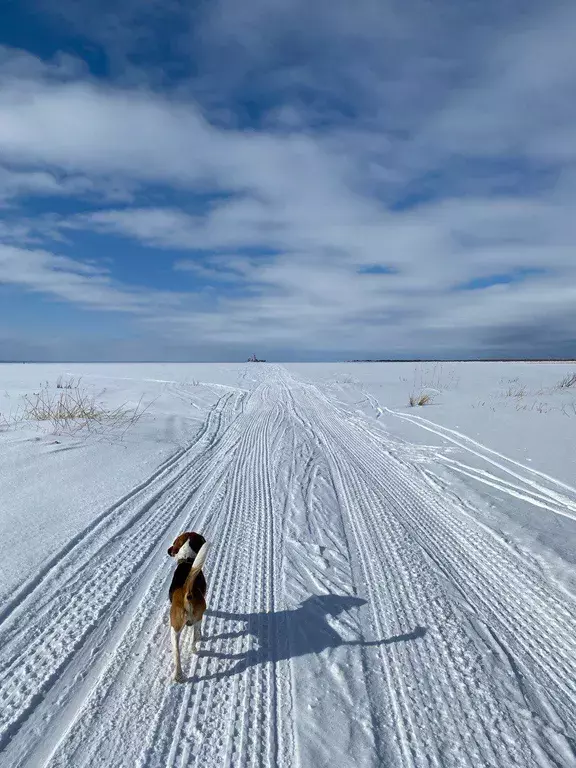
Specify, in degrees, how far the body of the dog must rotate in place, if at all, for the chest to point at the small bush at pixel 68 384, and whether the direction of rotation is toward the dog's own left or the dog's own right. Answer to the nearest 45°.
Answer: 0° — it already faces it

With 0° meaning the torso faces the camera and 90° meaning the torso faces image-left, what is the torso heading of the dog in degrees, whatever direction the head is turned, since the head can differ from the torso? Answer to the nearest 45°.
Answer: approximately 180°
